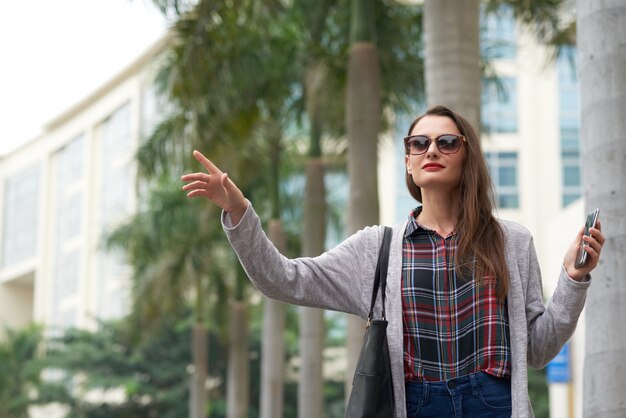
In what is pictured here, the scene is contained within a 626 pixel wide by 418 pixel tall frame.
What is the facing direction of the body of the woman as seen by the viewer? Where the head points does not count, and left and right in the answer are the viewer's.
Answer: facing the viewer

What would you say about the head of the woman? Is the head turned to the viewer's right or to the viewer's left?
to the viewer's left

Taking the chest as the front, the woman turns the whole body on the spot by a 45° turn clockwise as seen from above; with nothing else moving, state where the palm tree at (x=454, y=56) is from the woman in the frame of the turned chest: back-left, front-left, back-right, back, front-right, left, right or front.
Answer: back-right
